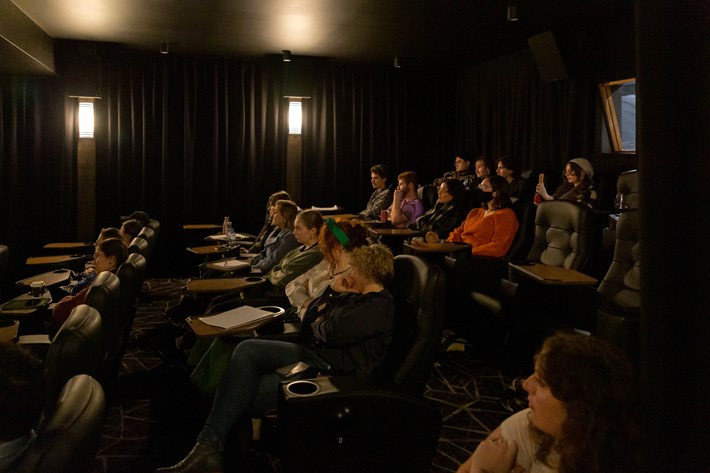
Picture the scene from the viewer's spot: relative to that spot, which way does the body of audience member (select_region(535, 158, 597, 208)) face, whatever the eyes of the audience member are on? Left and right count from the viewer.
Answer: facing to the left of the viewer

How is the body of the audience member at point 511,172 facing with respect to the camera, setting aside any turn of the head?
to the viewer's left

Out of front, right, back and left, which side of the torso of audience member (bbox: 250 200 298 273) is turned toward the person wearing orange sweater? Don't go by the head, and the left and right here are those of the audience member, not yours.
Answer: back

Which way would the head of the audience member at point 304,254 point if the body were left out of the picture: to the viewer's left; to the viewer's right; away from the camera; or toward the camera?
to the viewer's left

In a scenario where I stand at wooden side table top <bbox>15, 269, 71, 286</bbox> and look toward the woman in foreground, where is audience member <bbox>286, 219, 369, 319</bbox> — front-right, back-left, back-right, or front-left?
front-left

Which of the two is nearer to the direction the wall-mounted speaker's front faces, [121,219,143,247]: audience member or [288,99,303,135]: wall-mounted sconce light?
the audience member

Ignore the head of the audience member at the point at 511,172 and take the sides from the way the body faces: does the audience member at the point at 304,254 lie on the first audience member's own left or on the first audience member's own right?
on the first audience member's own left

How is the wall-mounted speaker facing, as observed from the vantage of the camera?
facing the viewer and to the left of the viewer

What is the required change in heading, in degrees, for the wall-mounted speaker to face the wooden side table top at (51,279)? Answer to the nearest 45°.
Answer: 0° — it already faces it

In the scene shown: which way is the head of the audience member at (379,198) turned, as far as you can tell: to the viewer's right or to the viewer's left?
to the viewer's left

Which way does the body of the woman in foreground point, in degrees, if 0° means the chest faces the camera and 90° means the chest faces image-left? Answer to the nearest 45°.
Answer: approximately 90°

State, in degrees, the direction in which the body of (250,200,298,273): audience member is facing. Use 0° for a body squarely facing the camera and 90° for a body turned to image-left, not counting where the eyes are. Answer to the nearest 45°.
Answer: approximately 90°

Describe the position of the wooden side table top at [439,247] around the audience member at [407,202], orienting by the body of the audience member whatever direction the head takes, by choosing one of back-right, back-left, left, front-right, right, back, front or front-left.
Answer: left

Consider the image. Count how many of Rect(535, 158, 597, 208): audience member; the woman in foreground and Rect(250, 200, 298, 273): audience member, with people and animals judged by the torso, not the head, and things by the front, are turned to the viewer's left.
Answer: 3
